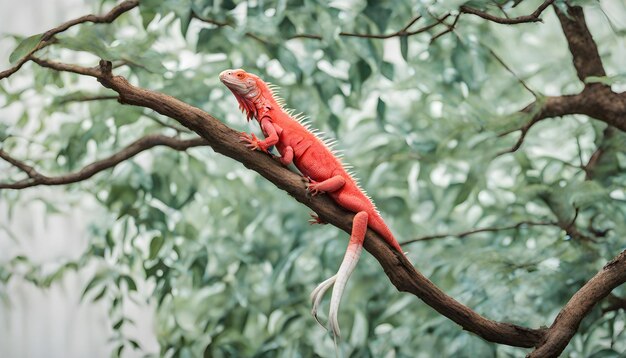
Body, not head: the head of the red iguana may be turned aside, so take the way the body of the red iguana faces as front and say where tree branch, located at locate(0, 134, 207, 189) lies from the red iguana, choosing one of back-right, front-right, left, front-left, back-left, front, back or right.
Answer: front-right

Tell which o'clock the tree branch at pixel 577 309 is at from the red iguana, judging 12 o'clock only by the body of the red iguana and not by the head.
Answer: The tree branch is roughly at 6 o'clock from the red iguana.

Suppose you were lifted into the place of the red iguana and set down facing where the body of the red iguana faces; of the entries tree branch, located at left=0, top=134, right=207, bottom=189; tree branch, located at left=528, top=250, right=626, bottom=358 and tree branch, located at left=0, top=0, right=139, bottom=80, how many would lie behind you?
1

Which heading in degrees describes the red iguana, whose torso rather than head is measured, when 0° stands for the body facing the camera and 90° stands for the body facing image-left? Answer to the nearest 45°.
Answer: approximately 90°

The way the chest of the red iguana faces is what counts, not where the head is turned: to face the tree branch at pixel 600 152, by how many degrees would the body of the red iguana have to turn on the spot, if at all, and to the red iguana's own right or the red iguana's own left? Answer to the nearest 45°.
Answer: approximately 135° to the red iguana's own right

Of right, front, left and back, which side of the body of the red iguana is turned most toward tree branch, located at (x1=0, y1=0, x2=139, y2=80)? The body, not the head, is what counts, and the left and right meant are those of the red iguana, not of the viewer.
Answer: front
